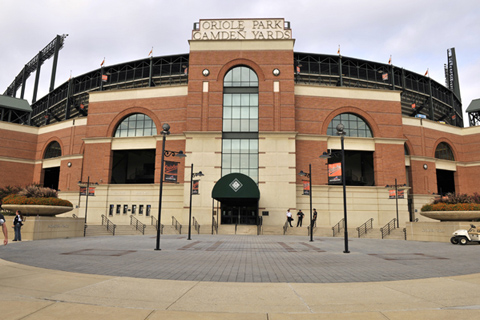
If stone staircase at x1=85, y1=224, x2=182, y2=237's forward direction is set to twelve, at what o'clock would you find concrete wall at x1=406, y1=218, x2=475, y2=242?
The concrete wall is roughly at 10 o'clock from the stone staircase.

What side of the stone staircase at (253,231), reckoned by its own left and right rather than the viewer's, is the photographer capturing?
front

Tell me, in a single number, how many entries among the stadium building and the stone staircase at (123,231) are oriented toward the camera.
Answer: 2

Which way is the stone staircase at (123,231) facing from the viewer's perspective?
toward the camera

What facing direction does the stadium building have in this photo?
toward the camera

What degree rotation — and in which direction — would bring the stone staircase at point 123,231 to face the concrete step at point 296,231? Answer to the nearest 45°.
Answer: approximately 90° to its left

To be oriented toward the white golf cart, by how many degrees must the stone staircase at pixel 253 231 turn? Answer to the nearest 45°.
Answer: approximately 45° to its left
